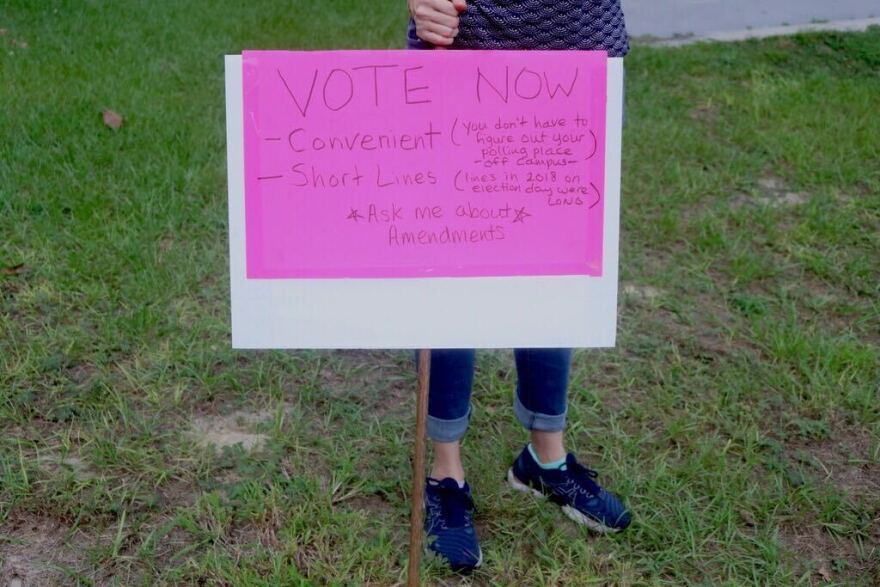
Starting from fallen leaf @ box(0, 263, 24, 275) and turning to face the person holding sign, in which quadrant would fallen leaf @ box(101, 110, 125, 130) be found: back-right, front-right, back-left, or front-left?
back-left

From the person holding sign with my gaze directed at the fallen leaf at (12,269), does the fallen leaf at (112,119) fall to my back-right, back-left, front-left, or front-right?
front-right

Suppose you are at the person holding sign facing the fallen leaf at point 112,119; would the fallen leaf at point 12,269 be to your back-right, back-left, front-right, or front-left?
front-left

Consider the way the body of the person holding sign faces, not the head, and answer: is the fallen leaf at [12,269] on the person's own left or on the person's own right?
on the person's own right

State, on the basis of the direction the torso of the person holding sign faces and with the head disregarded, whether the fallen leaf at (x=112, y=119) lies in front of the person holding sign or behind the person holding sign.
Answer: behind

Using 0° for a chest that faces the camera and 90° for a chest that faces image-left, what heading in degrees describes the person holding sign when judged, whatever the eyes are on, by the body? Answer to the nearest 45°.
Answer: approximately 0°
